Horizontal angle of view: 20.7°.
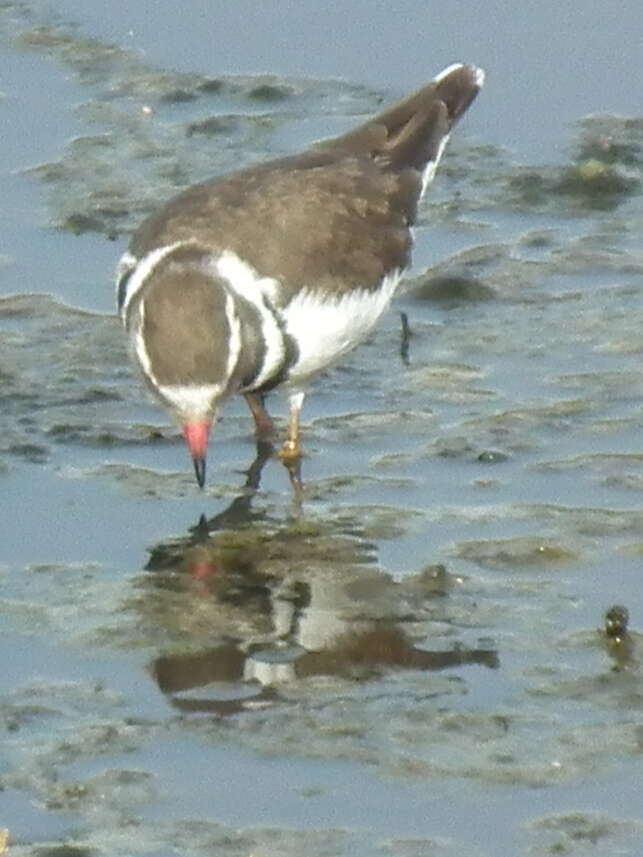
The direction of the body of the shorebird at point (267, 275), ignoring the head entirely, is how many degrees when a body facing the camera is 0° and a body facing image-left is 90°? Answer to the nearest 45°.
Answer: approximately 45°
